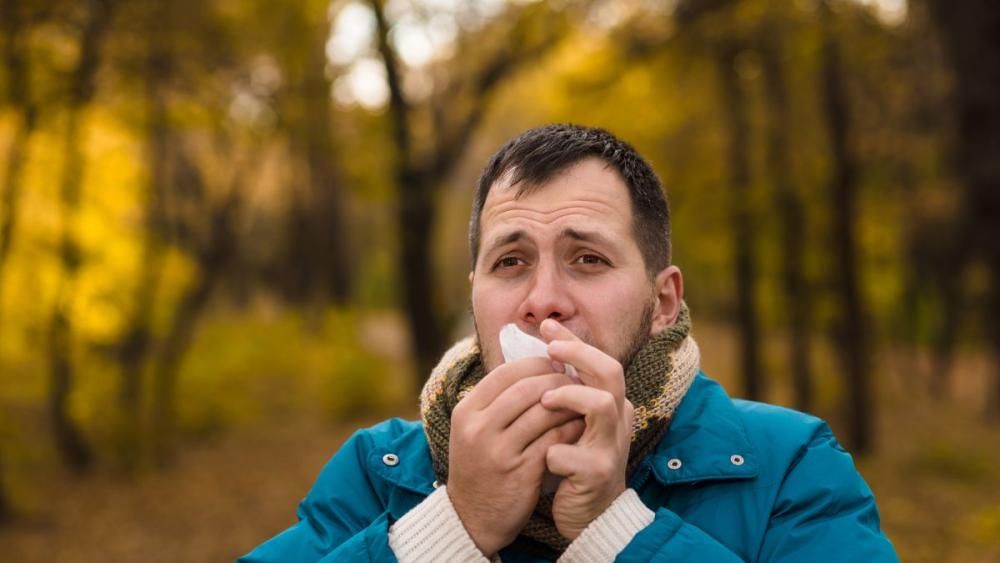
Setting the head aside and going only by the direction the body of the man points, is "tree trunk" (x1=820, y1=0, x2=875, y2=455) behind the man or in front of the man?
behind

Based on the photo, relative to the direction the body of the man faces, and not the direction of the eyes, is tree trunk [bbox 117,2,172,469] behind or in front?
behind

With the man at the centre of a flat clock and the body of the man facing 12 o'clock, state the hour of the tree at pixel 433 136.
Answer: The tree is roughly at 6 o'clock from the man.

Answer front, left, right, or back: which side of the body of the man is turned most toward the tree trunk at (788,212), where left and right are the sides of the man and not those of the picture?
back

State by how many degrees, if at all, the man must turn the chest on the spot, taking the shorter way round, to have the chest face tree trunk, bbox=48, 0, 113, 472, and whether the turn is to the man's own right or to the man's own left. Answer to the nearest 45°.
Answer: approximately 135° to the man's own right

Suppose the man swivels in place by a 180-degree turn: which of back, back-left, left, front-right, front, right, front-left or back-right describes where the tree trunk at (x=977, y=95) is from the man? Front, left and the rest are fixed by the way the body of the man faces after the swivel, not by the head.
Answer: front-right

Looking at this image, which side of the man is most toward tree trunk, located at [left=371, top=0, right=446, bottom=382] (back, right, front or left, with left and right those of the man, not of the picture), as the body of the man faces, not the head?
back

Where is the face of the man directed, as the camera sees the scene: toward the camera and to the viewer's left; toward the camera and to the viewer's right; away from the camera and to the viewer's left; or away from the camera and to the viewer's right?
toward the camera and to the viewer's left

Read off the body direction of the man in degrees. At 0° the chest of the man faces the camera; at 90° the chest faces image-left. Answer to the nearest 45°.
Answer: approximately 0°
